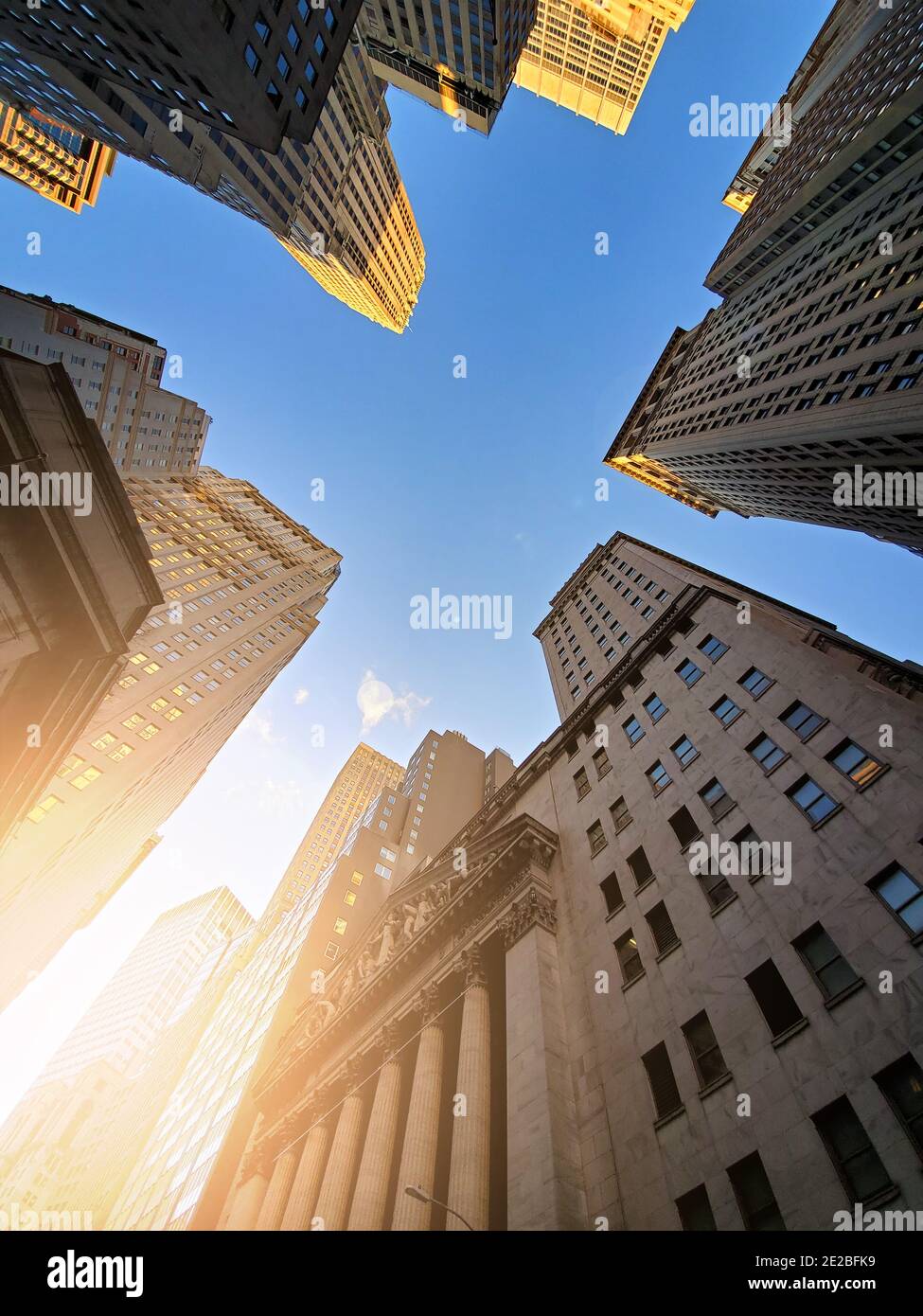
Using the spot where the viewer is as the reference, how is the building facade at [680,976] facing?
facing the viewer and to the left of the viewer

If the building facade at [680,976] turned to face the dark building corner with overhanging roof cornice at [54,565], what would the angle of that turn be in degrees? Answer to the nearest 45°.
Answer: approximately 45° to its right
